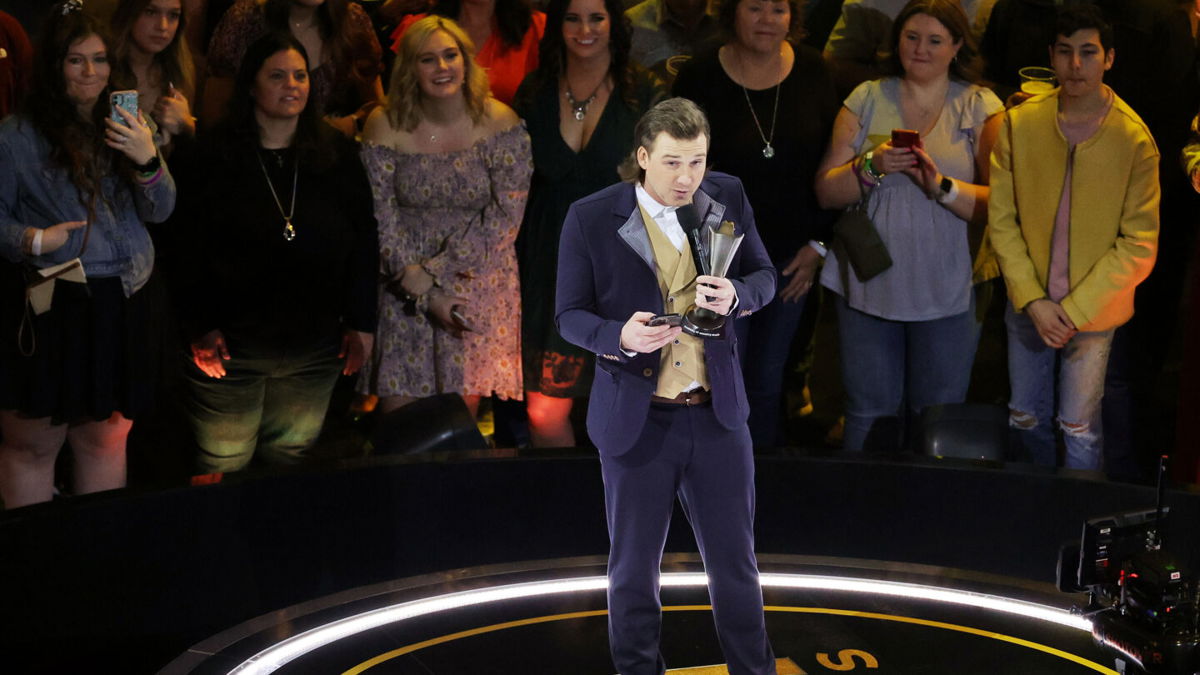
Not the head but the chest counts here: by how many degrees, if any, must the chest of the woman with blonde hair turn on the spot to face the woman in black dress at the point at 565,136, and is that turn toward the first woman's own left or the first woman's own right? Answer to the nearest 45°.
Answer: approximately 90° to the first woman's own left

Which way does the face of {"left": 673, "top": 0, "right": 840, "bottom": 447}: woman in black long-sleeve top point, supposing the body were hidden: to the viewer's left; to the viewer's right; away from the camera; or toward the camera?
toward the camera

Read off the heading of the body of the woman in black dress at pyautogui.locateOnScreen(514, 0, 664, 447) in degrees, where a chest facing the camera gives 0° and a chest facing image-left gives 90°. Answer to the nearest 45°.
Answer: approximately 0°

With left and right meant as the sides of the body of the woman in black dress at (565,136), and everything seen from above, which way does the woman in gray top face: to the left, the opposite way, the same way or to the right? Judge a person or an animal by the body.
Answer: the same way

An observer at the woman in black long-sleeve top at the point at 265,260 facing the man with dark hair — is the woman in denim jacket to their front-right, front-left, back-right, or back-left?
back-right

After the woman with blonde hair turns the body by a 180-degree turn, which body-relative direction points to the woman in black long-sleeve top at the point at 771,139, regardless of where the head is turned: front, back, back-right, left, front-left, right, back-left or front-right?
right

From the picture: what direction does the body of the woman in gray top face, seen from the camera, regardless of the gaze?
toward the camera

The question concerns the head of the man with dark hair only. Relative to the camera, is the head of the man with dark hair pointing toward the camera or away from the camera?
toward the camera

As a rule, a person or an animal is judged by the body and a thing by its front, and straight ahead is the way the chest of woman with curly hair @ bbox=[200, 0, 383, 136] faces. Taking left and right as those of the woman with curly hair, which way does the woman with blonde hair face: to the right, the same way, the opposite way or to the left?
the same way

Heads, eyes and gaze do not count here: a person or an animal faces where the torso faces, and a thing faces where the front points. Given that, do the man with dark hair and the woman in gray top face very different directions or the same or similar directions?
same or similar directions

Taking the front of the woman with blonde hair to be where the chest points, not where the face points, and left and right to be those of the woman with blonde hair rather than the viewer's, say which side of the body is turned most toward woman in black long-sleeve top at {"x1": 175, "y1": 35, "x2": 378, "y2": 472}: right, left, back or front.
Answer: right

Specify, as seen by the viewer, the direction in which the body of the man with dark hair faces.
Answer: toward the camera

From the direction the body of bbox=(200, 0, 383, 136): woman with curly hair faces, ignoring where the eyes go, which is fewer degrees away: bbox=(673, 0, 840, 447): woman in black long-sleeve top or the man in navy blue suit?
the man in navy blue suit

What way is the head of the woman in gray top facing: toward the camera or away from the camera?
toward the camera

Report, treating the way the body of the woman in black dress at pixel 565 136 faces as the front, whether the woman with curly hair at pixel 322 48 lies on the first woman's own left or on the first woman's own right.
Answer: on the first woman's own right
